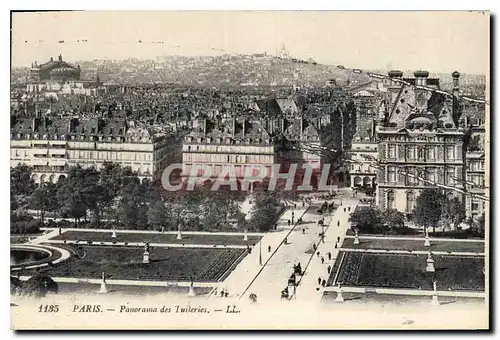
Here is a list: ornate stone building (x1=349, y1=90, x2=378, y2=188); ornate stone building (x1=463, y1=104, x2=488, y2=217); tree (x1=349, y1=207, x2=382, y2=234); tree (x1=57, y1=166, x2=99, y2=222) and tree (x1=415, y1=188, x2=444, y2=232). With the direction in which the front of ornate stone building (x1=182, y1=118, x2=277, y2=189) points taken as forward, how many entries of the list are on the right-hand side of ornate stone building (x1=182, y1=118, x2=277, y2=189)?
1

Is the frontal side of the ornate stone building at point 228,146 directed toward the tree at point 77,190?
no

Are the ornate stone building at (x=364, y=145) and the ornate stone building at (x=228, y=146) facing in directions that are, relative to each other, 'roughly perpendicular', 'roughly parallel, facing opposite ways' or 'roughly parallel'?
roughly parallel

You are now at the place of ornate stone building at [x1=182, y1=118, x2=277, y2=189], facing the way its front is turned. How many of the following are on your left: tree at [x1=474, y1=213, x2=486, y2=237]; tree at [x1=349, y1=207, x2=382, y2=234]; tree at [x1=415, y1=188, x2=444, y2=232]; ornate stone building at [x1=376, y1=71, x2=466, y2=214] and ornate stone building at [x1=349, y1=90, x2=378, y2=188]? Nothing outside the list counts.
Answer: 5

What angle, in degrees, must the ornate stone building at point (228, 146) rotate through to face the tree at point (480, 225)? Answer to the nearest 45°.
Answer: approximately 90° to its left

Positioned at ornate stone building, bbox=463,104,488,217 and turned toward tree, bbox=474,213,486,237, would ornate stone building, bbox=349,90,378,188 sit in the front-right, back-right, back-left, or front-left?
back-right

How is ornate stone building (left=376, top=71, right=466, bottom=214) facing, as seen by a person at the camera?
facing the viewer

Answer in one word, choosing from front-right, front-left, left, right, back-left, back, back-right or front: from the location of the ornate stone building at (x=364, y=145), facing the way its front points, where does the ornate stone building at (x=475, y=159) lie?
left

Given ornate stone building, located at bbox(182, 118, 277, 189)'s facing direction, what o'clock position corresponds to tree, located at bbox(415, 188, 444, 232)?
The tree is roughly at 9 o'clock from the ornate stone building.

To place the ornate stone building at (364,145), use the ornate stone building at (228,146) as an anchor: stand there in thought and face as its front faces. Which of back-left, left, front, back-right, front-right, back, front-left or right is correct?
left

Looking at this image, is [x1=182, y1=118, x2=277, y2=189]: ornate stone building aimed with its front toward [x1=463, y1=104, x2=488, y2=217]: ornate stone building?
no

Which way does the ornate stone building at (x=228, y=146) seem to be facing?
toward the camera
